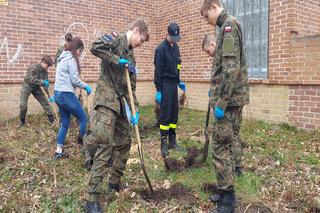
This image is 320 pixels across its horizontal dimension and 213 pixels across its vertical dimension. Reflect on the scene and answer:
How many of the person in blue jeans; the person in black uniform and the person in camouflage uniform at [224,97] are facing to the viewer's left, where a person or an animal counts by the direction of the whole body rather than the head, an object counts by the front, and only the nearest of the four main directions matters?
1

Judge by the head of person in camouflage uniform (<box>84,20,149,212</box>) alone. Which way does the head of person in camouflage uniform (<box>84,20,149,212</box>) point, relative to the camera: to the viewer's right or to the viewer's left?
to the viewer's right

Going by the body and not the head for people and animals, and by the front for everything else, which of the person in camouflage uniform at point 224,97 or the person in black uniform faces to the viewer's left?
the person in camouflage uniform

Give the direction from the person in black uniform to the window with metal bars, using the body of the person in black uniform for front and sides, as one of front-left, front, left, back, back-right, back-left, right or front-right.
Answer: left

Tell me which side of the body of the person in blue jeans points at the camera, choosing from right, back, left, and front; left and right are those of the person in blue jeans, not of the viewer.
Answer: right

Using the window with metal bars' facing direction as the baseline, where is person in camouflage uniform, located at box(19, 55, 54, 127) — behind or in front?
in front

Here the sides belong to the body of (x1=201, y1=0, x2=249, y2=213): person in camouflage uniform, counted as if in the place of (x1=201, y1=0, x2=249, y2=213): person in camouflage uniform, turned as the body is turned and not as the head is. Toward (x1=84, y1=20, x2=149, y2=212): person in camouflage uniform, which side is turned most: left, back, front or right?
front

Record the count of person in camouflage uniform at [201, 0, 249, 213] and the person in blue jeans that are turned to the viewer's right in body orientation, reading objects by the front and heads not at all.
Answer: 1

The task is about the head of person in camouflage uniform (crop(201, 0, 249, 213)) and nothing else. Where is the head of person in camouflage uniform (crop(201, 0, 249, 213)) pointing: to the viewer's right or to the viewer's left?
to the viewer's left

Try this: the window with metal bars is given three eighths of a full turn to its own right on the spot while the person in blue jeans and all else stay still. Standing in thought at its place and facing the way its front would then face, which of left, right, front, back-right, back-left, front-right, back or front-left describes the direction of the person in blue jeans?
back-left

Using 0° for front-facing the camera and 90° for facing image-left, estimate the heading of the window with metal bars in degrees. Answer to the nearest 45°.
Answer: approximately 45°

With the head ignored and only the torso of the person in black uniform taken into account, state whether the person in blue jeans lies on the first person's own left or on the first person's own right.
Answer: on the first person's own right

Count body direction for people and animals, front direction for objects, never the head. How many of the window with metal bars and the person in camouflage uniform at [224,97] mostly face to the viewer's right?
0

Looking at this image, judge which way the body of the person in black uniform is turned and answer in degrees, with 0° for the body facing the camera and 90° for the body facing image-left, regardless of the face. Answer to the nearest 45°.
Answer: approximately 315°

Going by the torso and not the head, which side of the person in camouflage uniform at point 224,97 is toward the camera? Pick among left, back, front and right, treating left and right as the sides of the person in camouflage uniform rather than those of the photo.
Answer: left
